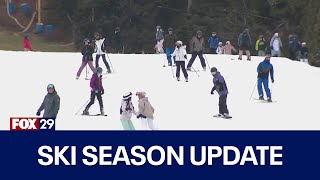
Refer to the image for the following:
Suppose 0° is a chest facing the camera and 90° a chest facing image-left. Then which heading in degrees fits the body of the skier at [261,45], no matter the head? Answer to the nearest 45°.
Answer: approximately 0°

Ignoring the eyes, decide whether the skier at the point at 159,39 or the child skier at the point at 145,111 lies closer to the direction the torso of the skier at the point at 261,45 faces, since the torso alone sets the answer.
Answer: the child skier

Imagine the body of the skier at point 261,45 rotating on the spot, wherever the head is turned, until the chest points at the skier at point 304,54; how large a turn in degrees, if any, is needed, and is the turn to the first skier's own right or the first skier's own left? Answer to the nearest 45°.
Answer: approximately 135° to the first skier's own left

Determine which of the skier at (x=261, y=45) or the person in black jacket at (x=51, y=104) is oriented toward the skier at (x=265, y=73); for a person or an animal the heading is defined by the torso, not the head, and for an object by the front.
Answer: the skier at (x=261, y=45)
